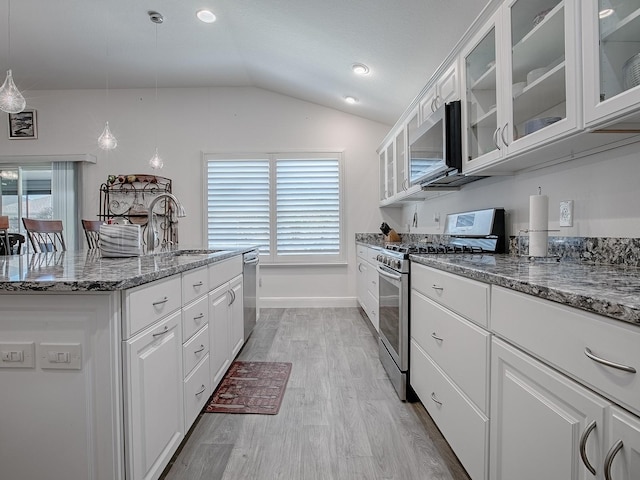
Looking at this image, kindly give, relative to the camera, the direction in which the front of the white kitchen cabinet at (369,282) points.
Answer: facing to the left of the viewer

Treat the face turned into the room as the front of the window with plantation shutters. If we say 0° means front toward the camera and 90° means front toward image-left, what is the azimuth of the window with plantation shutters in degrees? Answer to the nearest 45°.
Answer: approximately 0°

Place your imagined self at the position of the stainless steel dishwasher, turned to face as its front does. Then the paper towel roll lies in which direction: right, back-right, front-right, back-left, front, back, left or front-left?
front-right

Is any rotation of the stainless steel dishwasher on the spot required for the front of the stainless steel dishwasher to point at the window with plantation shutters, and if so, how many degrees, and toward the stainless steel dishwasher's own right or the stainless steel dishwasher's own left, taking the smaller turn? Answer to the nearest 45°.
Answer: approximately 90° to the stainless steel dishwasher's own left

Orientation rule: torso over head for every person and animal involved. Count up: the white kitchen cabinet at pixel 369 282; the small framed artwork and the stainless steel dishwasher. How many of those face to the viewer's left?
1

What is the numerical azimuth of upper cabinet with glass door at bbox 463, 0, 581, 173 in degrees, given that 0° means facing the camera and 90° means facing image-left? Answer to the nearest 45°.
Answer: approximately 45°

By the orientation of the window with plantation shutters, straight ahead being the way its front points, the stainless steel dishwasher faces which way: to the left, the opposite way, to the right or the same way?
to the left

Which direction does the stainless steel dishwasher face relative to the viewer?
to the viewer's right

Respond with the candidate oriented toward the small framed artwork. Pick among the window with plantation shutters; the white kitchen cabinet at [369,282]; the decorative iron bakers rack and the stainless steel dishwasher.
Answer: the white kitchen cabinet

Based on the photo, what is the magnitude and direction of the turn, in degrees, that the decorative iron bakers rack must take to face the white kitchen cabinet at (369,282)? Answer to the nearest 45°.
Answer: approximately 45° to its left

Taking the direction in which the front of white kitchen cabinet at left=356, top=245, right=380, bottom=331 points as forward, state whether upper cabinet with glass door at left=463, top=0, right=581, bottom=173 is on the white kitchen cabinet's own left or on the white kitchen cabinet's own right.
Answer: on the white kitchen cabinet's own left
